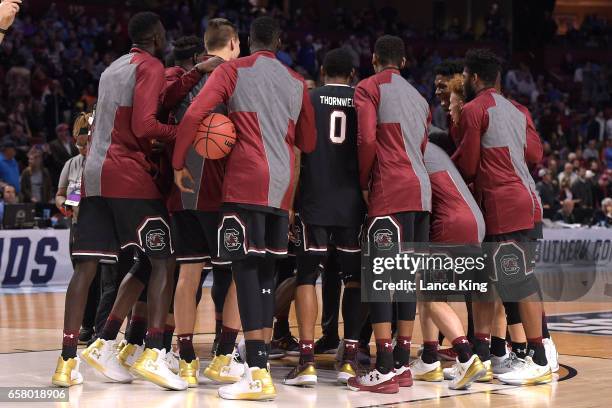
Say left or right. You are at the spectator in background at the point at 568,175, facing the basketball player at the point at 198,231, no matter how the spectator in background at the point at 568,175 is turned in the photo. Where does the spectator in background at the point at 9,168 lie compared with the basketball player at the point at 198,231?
right

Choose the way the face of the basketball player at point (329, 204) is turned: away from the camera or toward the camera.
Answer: away from the camera

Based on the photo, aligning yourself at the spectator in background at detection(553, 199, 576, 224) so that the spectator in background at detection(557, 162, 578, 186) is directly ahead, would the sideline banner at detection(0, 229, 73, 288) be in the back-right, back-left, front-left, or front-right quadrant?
back-left

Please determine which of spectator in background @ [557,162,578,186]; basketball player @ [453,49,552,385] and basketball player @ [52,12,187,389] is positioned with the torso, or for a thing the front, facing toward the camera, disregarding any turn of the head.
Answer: the spectator in background

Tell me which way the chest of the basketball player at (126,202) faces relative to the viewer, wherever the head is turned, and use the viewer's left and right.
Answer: facing away from the viewer and to the right of the viewer

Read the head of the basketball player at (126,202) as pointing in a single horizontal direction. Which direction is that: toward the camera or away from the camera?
away from the camera

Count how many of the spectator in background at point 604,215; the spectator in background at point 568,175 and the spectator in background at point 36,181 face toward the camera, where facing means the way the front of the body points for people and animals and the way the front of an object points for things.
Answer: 3

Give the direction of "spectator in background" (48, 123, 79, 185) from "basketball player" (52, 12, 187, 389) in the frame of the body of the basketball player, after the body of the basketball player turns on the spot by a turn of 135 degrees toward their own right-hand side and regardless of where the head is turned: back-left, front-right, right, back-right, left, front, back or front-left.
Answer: back

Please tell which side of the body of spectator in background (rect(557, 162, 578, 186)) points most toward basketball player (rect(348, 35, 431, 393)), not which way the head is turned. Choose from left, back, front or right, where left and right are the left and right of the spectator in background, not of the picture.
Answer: front

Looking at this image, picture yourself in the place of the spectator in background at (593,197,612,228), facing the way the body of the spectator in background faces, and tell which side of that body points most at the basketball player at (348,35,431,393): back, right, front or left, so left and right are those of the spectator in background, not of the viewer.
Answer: front
